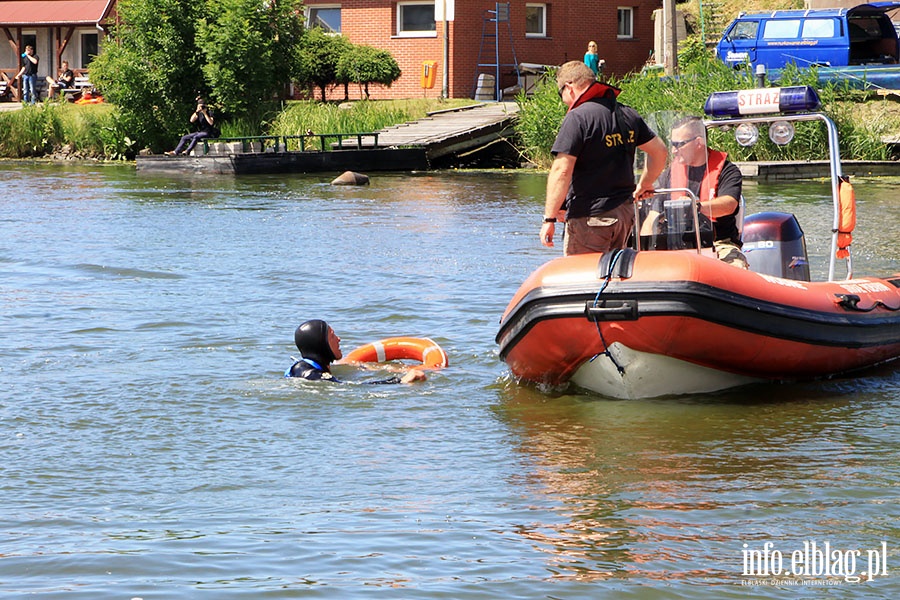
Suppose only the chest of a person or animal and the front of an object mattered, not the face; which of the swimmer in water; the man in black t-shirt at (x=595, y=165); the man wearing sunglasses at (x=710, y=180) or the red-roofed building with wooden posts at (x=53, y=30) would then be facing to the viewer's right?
the swimmer in water

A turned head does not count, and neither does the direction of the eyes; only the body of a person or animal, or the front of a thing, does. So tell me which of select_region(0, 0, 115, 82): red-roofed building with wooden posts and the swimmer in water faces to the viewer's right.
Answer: the swimmer in water

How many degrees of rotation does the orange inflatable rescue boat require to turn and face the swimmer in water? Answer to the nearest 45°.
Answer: approximately 45° to its right

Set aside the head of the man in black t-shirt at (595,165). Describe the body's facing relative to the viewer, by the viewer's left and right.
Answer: facing away from the viewer and to the left of the viewer

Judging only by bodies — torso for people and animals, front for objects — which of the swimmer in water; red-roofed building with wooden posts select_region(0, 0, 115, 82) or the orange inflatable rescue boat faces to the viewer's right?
the swimmer in water

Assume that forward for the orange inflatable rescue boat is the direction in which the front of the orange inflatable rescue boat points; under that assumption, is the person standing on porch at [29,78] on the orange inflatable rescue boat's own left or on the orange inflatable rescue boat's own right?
on the orange inflatable rescue boat's own right

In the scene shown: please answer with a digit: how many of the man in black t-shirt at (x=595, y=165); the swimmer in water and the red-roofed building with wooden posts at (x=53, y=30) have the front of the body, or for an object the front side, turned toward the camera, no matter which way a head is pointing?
1

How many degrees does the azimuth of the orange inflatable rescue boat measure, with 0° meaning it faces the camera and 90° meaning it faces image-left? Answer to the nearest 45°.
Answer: approximately 45°

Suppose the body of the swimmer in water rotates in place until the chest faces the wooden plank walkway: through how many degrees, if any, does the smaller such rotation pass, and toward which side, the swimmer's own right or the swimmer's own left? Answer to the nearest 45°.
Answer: approximately 90° to the swimmer's own left

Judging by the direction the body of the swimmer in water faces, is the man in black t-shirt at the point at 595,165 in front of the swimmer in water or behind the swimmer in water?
in front

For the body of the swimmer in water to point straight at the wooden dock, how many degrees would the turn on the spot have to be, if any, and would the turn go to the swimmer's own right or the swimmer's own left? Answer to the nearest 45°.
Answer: approximately 90° to the swimmer's own left

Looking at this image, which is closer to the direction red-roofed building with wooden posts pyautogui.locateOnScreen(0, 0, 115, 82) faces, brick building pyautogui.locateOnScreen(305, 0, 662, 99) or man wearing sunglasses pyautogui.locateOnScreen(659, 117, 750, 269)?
the man wearing sunglasses

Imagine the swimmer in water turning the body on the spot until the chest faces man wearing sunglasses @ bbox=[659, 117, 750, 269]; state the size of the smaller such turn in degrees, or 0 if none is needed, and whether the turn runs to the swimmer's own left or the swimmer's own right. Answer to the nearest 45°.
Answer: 0° — they already face them

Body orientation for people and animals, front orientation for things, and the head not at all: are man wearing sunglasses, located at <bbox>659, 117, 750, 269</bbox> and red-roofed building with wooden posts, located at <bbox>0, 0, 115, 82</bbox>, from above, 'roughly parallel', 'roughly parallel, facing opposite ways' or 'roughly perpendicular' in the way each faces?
roughly perpendicular

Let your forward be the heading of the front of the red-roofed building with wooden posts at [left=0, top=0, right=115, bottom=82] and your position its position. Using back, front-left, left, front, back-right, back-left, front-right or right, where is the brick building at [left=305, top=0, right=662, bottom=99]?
front-left

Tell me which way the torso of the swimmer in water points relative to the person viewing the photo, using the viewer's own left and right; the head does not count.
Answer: facing to the right of the viewer

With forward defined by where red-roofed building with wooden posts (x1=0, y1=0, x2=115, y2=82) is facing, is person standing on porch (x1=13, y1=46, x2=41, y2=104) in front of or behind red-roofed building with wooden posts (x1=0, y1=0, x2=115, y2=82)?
in front

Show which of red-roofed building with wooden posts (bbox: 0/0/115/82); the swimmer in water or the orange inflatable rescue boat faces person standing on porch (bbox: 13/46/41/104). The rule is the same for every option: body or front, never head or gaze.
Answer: the red-roofed building with wooden posts
